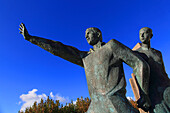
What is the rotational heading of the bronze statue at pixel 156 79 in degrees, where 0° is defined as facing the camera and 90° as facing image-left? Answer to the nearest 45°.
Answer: approximately 45°

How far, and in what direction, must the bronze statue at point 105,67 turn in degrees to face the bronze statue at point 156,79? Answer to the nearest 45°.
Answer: approximately 180°

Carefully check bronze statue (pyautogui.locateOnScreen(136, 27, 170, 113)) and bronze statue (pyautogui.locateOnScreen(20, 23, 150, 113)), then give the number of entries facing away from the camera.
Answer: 0

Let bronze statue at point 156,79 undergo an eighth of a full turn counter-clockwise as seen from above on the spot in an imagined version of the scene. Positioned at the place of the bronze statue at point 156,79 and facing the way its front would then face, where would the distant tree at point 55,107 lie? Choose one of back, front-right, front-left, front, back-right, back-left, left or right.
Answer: back-right

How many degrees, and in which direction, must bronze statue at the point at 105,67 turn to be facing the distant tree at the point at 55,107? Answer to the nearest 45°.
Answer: approximately 135° to its right

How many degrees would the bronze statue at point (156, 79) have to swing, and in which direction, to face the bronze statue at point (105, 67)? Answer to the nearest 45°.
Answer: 0° — it already faces it

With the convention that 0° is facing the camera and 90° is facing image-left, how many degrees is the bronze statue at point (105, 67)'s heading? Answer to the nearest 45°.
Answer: approximately 45°
